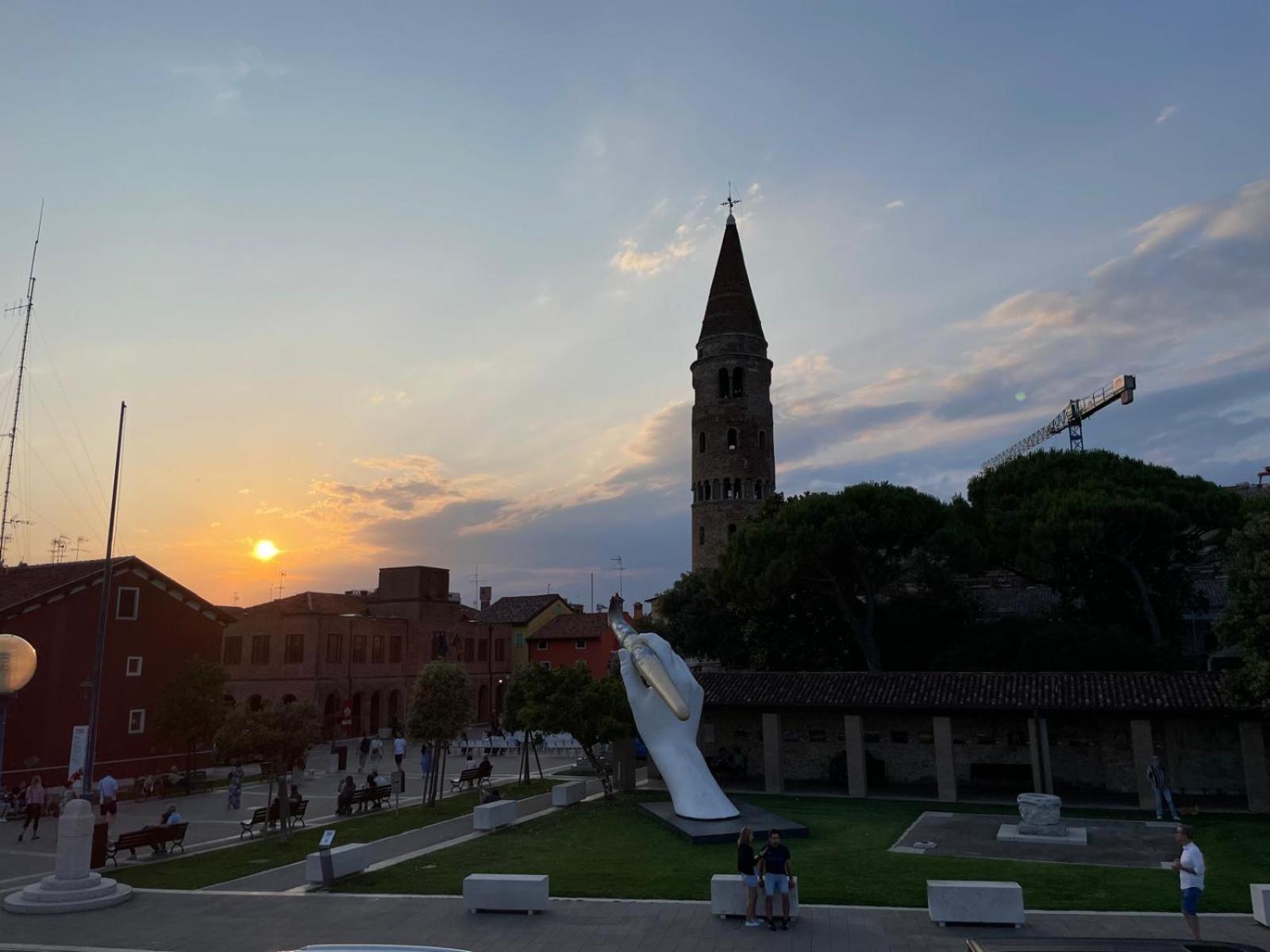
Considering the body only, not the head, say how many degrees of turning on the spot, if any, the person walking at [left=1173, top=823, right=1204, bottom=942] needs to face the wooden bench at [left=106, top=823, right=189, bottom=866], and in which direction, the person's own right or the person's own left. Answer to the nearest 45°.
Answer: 0° — they already face it

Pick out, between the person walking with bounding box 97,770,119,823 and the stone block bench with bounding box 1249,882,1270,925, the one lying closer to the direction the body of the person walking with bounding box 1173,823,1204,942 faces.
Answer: the person walking

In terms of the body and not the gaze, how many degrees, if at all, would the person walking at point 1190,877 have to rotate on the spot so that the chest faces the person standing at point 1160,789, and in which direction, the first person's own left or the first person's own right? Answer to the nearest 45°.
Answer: approximately 90° to the first person's own right

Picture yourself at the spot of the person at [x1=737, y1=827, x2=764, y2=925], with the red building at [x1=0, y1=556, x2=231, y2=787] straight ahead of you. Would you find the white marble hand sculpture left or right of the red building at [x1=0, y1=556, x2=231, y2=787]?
right

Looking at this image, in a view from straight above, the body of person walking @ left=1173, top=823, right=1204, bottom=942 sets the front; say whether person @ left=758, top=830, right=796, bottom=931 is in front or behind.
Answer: in front

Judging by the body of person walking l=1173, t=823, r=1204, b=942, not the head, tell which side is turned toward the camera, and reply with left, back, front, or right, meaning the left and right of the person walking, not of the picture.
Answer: left
